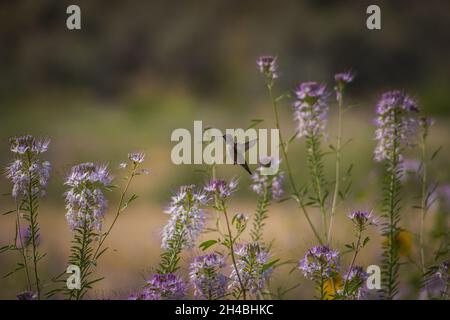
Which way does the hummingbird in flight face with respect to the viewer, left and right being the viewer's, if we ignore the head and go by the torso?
facing to the left of the viewer
